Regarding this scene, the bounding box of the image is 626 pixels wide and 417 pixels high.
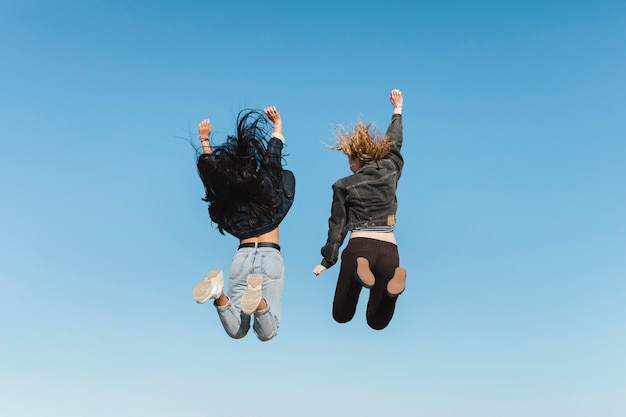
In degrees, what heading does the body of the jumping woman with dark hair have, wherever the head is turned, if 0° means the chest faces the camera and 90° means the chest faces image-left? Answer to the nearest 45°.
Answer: approximately 180°

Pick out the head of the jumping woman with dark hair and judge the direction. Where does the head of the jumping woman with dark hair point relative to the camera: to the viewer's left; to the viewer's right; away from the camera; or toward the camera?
away from the camera

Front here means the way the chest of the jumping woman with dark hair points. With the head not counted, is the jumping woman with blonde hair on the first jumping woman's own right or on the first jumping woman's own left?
on the first jumping woman's own right
